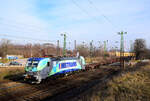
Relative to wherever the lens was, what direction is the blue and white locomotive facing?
facing the viewer and to the left of the viewer
